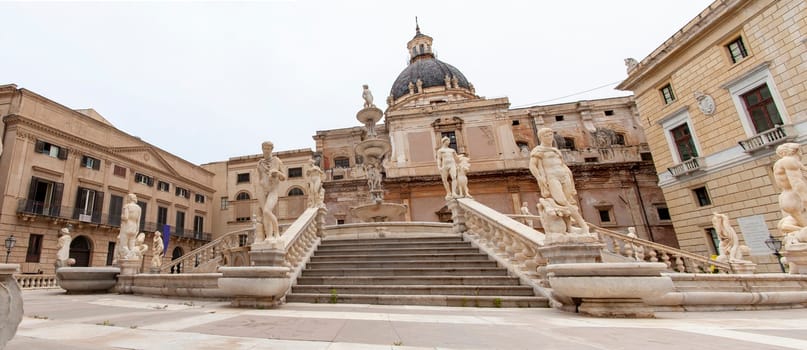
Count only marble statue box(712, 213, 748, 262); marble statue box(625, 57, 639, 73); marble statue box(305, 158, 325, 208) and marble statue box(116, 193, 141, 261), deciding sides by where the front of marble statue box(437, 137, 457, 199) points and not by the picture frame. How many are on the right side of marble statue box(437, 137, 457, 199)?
2

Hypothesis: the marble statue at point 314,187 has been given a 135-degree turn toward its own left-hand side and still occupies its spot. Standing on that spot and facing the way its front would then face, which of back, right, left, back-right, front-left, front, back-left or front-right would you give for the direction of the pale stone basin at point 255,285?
back-right

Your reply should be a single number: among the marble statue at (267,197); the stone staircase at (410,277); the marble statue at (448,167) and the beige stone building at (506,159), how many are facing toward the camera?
4

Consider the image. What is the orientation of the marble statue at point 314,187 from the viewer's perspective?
toward the camera

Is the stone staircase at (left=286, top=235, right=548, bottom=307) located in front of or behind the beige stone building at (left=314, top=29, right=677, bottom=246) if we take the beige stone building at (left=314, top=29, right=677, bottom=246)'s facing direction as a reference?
in front

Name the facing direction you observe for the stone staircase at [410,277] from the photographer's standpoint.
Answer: facing the viewer

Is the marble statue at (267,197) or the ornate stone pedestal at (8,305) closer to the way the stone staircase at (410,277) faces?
the ornate stone pedestal

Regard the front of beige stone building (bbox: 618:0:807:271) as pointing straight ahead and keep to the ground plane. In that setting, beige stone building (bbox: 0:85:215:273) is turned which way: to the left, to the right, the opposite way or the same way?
the opposite way

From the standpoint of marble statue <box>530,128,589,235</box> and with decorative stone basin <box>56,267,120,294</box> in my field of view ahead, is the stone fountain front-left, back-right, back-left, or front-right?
front-right

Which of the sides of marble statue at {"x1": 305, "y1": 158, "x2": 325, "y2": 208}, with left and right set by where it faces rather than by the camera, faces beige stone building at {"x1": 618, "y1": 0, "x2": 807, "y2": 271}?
left

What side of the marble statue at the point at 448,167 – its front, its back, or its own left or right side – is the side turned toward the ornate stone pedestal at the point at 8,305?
front

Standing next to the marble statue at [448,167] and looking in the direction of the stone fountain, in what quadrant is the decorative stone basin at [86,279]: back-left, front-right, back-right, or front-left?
front-left

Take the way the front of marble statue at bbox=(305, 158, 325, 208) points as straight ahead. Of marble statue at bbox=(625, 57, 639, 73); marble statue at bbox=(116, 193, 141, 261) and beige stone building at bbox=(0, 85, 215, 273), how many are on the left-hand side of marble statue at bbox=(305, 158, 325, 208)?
1

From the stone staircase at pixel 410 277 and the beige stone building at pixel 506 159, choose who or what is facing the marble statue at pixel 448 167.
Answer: the beige stone building

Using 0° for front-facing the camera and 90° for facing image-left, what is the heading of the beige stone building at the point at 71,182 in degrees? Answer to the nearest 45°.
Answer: approximately 315°
